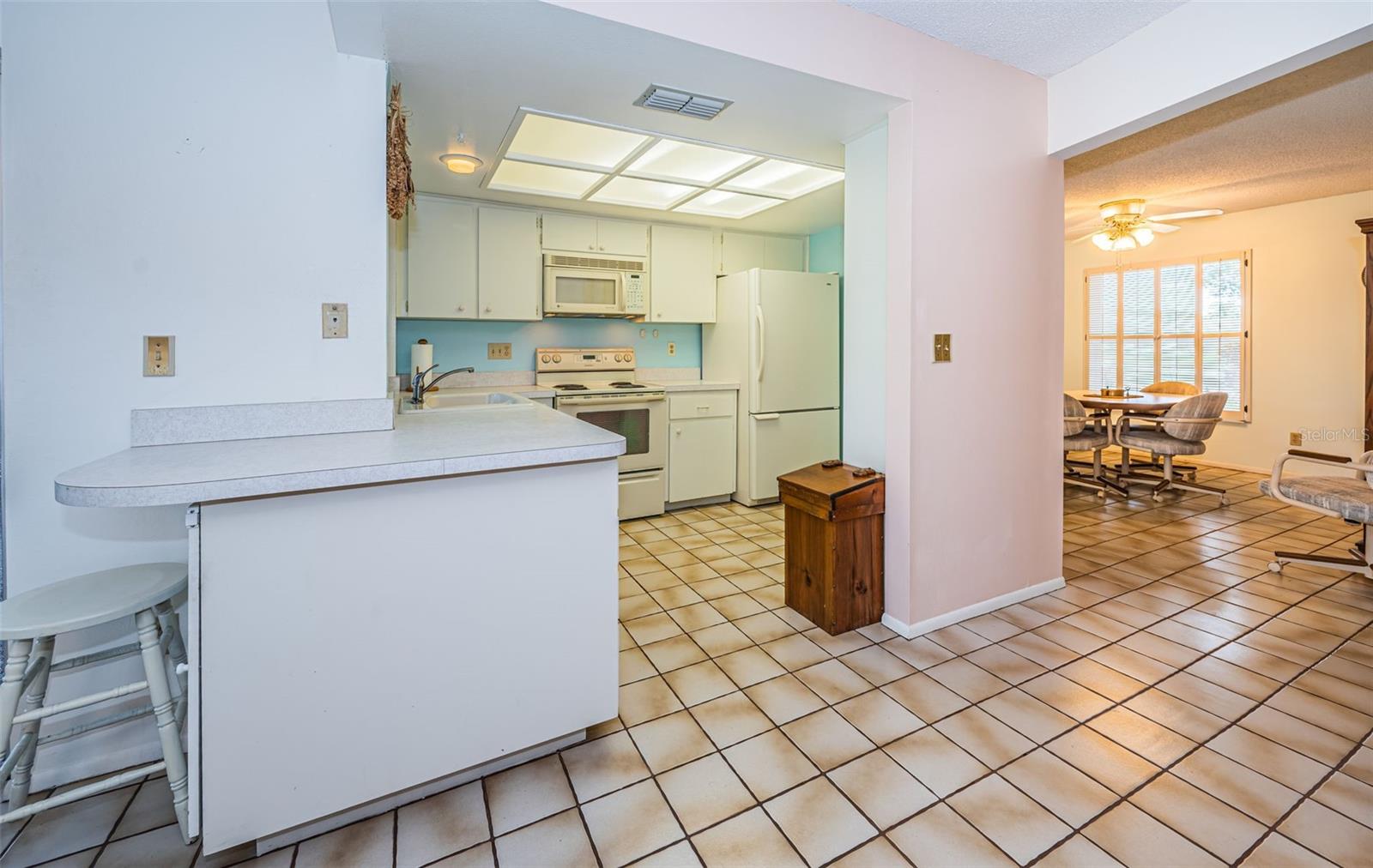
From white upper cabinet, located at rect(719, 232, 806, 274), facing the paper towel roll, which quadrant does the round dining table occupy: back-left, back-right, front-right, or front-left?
back-left

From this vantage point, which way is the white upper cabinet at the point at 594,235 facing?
toward the camera

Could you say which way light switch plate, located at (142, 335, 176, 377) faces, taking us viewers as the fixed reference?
facing the viewer

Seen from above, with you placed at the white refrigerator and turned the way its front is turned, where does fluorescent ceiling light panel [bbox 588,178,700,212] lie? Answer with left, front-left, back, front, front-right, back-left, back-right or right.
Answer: right

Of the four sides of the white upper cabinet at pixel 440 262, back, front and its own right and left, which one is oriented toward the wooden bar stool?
front

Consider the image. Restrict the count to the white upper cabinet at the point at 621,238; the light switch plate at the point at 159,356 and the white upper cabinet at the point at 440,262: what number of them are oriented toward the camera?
3

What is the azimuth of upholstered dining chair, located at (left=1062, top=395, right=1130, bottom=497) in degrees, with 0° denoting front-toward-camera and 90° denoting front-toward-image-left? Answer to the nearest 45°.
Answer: approximately 225°

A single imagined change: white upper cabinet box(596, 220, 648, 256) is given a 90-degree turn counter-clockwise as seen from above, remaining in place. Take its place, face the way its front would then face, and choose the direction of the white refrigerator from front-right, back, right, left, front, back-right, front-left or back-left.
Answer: front

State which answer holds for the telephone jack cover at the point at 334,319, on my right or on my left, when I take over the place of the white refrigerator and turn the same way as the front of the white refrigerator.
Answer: on my right

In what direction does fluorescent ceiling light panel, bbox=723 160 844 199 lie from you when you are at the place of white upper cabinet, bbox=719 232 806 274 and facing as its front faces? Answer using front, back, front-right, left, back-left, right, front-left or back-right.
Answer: front-right

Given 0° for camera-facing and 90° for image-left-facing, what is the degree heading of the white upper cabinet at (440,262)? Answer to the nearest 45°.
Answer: approximately 0°

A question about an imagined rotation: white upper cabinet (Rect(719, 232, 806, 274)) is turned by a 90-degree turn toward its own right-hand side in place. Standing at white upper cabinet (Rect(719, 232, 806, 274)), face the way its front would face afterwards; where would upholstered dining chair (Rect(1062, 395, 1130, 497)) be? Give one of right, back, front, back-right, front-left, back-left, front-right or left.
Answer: back-left

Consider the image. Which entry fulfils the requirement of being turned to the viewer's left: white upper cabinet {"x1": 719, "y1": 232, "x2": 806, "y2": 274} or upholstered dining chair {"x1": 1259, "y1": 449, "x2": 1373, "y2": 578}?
the upholstered dining chair

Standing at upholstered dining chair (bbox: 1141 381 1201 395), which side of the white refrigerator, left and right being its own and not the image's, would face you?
left
